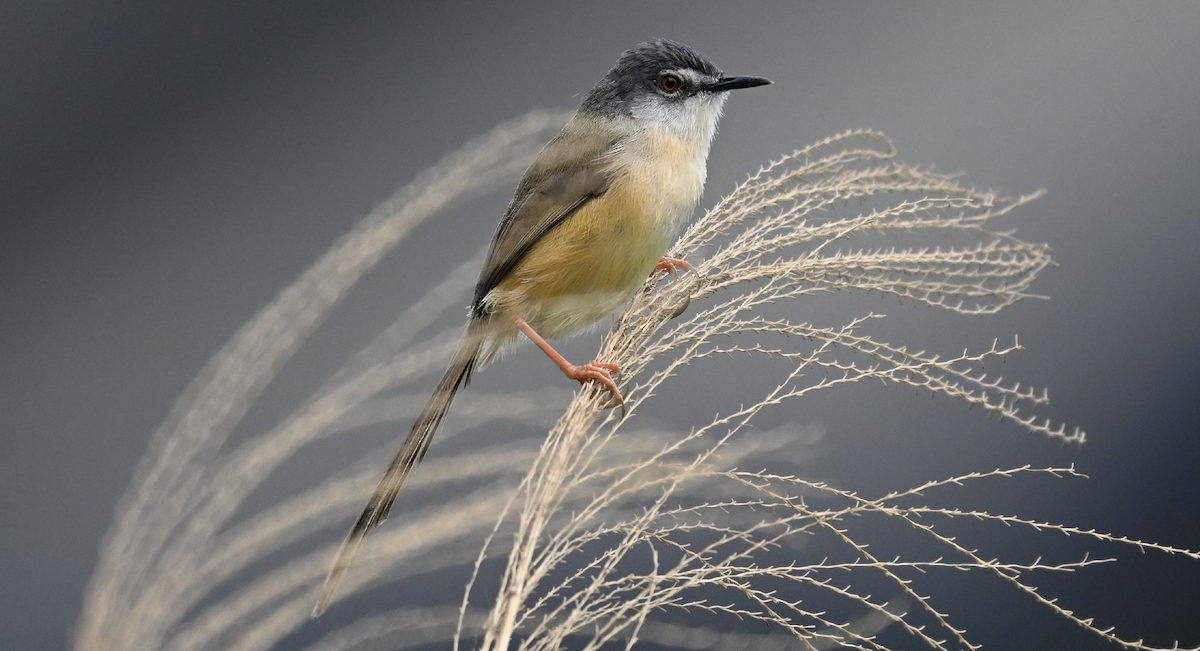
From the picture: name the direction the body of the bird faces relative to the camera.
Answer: to the viewer's right
